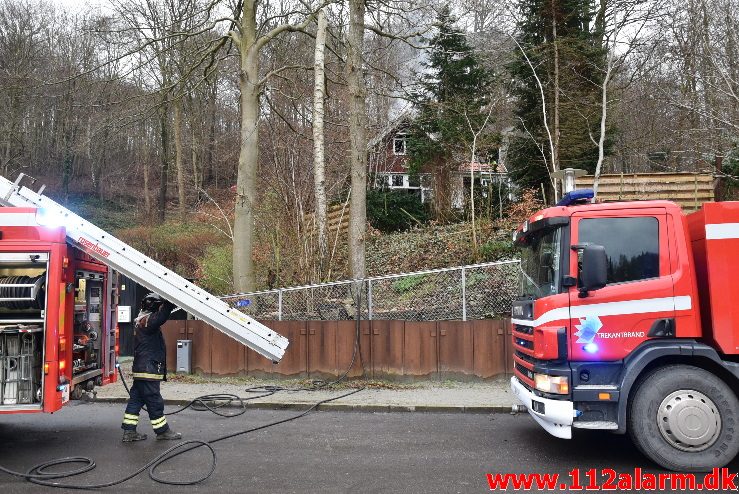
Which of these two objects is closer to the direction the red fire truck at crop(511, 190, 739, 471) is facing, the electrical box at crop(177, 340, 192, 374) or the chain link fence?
the electrical box

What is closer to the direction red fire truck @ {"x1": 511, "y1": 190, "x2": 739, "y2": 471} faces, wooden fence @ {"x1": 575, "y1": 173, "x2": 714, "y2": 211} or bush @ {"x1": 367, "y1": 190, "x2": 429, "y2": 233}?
the bush

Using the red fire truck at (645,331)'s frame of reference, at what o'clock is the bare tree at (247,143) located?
The bare tree is roughly at 1 o'clock from the red fire truck.

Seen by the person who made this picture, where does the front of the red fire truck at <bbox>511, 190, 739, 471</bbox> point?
facing to the left of the viewer

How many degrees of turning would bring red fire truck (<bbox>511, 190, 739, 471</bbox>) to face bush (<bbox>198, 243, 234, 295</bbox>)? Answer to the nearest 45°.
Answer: approximately 45° to its right

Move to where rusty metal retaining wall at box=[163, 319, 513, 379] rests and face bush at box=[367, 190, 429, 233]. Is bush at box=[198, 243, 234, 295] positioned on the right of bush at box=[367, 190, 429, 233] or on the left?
left

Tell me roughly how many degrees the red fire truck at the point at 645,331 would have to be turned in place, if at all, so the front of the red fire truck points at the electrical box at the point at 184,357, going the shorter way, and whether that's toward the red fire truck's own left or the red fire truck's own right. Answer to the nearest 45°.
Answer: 0° — it already faces it
